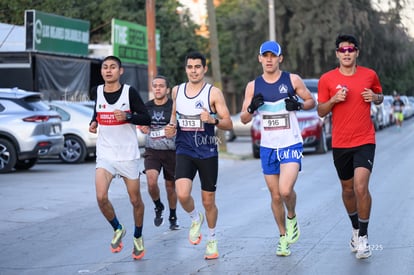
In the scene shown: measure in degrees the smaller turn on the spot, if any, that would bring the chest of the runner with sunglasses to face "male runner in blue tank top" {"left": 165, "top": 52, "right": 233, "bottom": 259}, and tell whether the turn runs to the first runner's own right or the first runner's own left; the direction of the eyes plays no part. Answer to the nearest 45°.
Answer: approximately 90° to the first runner's own right

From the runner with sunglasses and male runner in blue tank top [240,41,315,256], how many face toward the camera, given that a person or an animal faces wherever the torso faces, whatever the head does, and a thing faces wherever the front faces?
2

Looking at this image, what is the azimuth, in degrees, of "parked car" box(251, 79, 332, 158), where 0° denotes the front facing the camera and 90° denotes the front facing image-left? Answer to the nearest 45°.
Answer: approximately 45°
